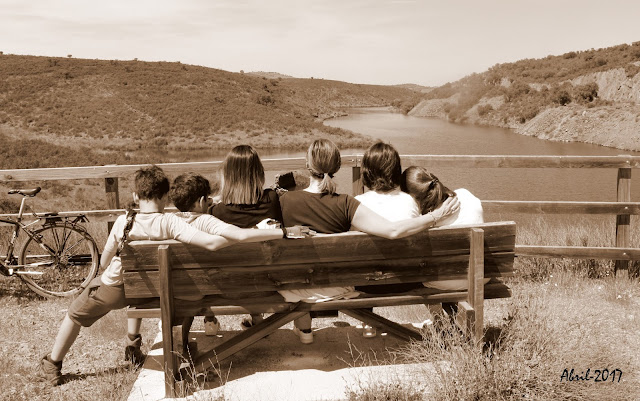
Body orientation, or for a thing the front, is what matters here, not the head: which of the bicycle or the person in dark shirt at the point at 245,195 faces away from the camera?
the person in dark shirt

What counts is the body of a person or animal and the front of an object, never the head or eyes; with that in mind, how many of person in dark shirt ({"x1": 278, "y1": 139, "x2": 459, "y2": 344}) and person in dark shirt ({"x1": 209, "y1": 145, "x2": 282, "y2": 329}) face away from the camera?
2

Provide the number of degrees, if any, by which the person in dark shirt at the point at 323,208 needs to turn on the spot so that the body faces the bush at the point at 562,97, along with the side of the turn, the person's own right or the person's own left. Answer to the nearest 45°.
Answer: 0° — they already face it

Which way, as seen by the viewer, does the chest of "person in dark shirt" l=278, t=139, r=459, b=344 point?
away from the camera

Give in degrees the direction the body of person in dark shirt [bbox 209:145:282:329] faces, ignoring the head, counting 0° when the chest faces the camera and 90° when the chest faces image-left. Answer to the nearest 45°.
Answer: approximately 180°

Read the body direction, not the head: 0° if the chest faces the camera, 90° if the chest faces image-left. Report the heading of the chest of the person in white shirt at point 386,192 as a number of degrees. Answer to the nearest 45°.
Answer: approximately 180°

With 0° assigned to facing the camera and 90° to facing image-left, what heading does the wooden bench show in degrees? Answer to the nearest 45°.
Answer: approximately 180°

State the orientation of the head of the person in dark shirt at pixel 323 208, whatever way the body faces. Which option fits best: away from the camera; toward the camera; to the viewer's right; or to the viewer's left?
away from the camera

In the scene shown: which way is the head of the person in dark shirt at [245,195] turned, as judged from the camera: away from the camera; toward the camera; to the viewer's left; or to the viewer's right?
away from the camera
